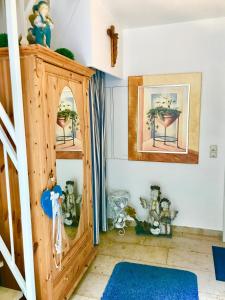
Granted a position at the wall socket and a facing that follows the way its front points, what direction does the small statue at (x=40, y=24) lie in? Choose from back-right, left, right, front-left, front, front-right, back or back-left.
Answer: front-right

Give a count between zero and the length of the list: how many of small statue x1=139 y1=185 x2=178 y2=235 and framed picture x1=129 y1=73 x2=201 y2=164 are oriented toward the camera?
2

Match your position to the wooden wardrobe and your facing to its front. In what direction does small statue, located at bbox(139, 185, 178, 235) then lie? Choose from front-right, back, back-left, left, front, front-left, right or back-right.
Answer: left

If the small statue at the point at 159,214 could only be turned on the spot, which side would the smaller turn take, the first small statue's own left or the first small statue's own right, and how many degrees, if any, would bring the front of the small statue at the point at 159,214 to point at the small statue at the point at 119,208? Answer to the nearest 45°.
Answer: approximately 90° to the first small statue's own right

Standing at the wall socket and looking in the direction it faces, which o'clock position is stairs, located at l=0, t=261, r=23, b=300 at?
The stairs is roughly at 1 o'clock from the wall socket.
